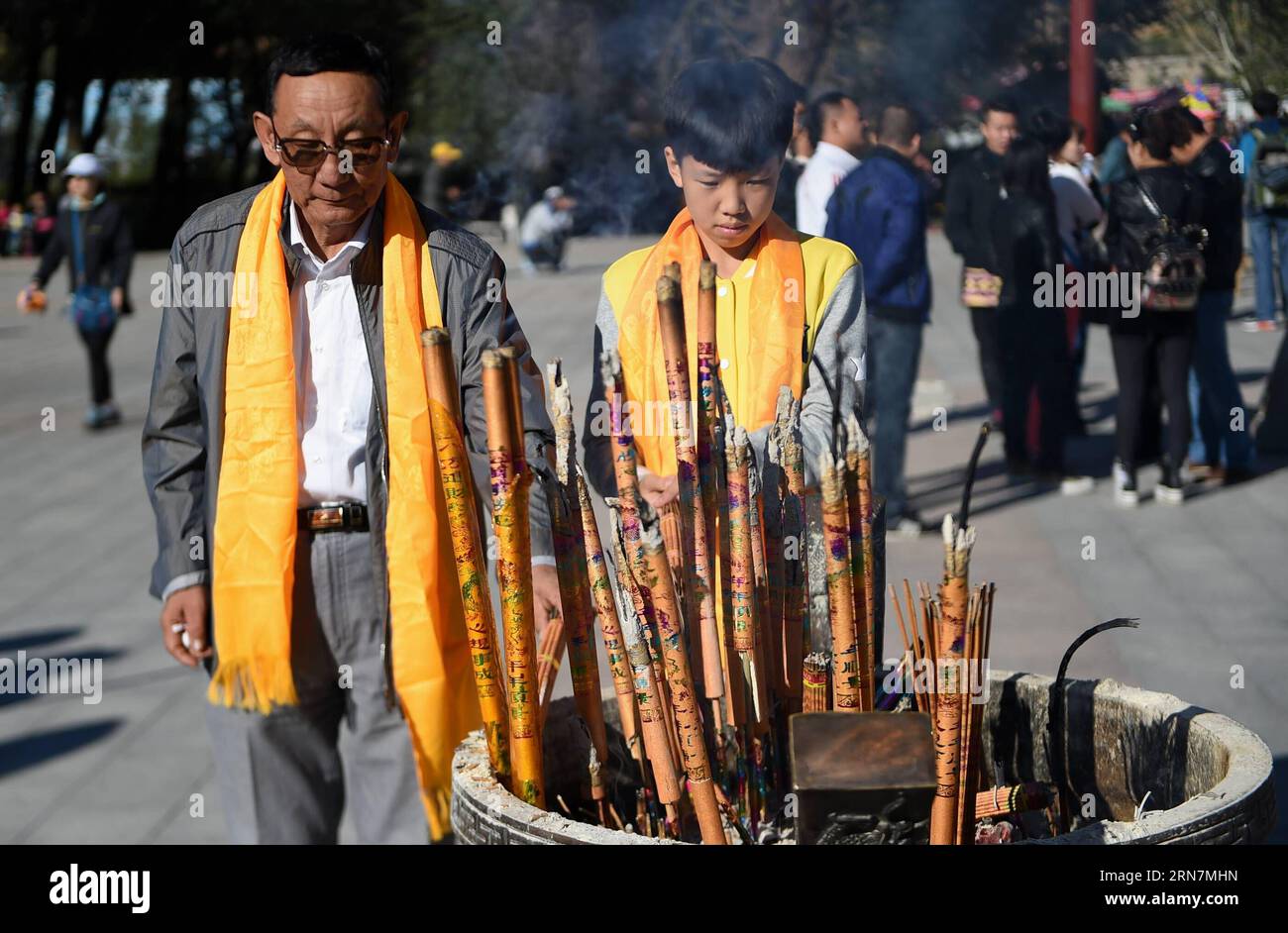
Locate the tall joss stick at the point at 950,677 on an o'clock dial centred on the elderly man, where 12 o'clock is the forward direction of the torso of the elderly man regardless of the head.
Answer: The tall joss stick is roughly at 11 o'clock from the elderly man.

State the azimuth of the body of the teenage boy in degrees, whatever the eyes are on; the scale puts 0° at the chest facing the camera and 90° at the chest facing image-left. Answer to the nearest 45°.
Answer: approximately 0°

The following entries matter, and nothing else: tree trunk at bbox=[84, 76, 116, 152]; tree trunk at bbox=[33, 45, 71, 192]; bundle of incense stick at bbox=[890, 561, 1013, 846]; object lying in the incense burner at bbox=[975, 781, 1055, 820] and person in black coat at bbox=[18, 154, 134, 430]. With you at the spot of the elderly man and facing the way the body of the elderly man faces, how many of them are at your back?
3

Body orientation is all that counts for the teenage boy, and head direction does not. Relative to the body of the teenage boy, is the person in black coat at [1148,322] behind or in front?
behind

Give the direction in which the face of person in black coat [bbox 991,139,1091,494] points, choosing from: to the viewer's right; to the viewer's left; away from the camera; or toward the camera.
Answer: away from the camera

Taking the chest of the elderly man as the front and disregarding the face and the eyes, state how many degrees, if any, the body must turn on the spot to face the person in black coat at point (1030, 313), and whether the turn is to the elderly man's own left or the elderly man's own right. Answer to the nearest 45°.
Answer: approximately 135° to the elderly man's own left

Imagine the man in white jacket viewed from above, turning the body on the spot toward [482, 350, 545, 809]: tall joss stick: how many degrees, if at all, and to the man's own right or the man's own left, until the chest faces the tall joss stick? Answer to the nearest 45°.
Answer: approximately 90° to the man's own right

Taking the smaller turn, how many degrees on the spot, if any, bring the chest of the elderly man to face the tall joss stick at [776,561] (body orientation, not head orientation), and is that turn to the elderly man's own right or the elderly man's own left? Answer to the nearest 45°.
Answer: approximately 45° to the elderly man's own left
